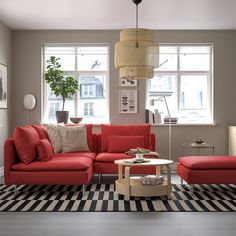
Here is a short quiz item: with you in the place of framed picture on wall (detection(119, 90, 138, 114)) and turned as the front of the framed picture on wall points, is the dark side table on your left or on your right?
on your left

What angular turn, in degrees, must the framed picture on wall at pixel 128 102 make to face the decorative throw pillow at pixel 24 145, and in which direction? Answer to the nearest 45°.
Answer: approximately 45° to its right

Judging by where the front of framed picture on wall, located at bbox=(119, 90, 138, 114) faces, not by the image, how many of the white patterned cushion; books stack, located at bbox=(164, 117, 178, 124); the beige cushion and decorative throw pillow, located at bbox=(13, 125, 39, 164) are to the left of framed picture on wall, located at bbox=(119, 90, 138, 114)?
1

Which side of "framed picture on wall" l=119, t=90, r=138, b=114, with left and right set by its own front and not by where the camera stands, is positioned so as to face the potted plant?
right

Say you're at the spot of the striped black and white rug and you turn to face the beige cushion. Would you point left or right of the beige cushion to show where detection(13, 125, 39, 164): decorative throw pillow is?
left

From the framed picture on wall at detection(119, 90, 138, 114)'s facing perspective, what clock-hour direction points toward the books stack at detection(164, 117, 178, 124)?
The books stack is roughly at 9 o'clock from the framed picture on wall.

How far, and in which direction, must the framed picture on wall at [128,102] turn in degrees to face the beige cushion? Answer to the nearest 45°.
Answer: approximately 45° to its right

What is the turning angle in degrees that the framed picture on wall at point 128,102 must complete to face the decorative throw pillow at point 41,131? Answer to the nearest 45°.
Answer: approximately 45° to its right

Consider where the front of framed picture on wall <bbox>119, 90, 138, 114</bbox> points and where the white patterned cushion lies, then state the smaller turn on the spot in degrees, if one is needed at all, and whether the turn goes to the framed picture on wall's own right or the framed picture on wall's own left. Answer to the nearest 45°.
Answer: approximately 45° to the framed picture on wall's own right

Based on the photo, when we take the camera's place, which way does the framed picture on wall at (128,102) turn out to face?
facing the viewer

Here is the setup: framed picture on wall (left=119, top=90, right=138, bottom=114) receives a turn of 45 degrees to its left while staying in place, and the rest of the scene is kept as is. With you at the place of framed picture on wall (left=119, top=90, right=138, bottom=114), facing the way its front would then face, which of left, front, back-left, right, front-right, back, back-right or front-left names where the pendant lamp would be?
front-right

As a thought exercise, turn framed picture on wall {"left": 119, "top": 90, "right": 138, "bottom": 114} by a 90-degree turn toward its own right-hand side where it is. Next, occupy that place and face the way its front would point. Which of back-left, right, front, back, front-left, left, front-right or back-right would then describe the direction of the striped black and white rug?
left

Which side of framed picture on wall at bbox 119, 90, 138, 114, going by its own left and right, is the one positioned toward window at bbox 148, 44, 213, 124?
left

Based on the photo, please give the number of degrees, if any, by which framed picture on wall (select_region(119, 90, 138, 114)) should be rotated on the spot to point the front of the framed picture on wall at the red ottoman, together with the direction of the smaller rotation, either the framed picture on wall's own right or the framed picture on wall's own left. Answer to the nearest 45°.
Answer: approximately 45° to the framed picture on wall's own left

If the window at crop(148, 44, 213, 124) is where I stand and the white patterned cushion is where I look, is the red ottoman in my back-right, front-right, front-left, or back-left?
front-left
